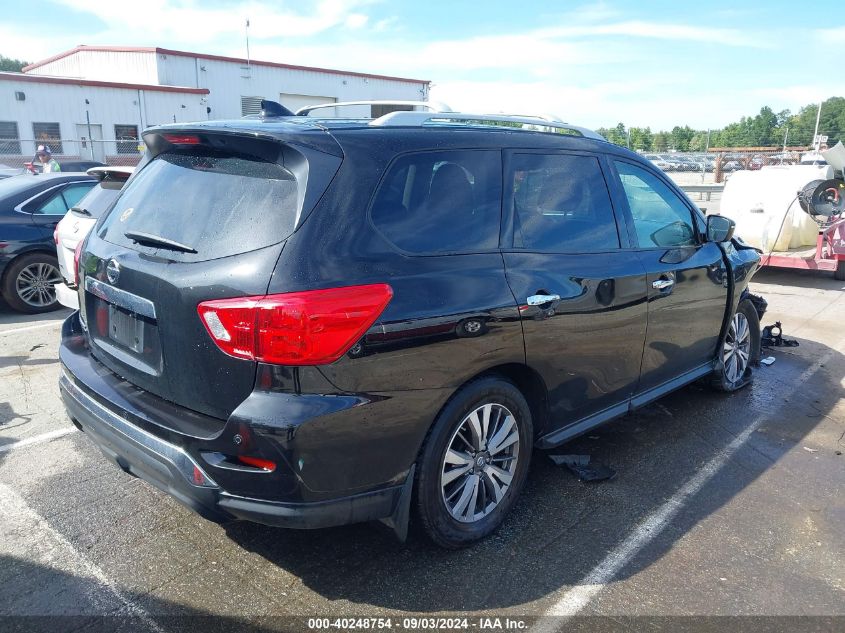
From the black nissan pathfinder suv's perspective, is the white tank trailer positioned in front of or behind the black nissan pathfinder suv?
in front

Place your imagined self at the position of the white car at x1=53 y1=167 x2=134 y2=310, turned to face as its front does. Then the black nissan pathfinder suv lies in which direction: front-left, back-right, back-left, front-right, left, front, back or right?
back-right

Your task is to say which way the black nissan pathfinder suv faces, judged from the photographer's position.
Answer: facing away from the viewer and to the right of the viewer

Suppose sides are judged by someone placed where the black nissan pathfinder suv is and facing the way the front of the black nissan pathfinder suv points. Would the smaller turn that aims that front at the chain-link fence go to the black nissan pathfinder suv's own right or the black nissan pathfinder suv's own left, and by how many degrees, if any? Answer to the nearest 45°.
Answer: approximately 90° to the black nissan pathfinder suv's own left

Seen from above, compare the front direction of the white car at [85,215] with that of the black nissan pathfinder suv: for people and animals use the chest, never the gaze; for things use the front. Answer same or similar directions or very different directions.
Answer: same or similar directions

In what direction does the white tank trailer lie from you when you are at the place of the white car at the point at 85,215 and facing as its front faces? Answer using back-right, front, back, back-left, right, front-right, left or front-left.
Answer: front-right

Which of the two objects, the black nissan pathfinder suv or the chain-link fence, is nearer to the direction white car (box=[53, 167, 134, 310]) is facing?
the chain-link fence

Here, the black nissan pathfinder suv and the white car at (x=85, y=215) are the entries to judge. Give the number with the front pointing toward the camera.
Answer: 0

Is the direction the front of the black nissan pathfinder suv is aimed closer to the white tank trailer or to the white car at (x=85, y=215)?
the white tank trailer

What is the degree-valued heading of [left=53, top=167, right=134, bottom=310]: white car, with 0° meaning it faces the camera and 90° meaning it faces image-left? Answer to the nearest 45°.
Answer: approximately 225°

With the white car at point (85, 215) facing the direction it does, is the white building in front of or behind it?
in front

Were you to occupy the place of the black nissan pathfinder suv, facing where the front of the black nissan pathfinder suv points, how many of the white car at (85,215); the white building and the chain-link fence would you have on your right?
0

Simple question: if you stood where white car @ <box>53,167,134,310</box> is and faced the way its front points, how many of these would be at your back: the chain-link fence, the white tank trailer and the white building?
0
